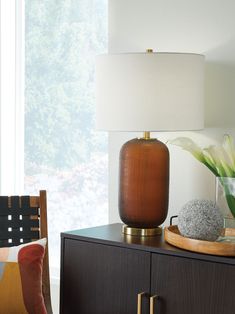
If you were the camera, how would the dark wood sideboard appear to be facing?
facing the viewer and to the left of the viewer

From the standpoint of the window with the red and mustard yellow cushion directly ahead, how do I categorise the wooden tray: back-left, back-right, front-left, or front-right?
front-left

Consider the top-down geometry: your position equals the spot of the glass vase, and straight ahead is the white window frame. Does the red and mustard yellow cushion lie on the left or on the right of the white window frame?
left

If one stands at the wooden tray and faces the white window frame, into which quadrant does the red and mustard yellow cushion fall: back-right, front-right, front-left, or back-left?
front-left

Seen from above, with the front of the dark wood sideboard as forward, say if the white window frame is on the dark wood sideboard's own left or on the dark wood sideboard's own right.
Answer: on the dark wood sideboard's own right
